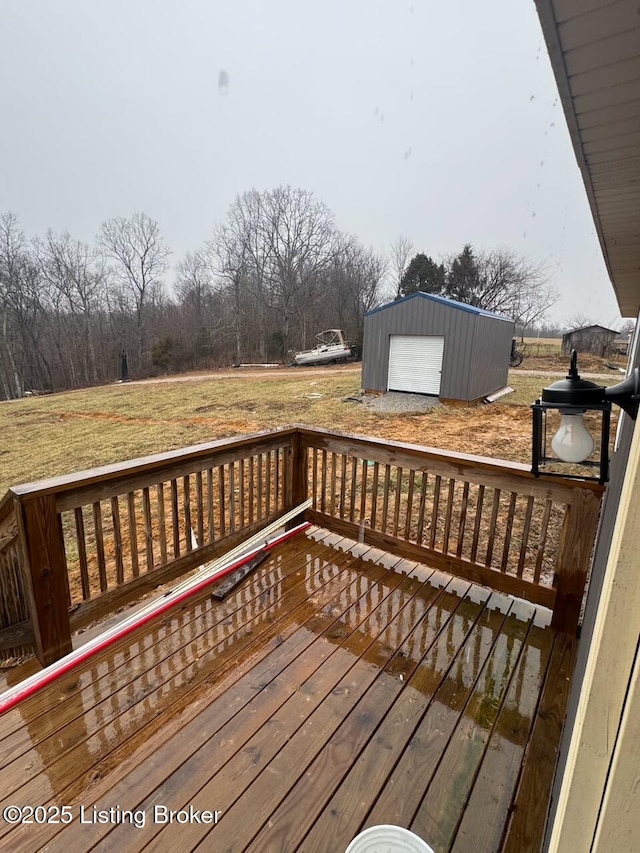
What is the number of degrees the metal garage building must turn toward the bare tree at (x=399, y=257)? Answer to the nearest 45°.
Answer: approximately 135° to its right

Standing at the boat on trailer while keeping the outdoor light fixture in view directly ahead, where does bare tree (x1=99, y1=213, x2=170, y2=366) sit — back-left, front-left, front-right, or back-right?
back-right

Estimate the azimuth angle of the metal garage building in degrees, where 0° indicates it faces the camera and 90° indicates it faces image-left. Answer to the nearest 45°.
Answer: approximately 45°

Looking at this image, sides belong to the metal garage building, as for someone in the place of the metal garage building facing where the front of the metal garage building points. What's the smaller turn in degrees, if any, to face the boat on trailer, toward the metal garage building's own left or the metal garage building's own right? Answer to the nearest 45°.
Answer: approximately 90° to the metal garage building's own right

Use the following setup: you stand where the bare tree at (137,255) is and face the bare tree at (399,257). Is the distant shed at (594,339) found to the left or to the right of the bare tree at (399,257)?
right

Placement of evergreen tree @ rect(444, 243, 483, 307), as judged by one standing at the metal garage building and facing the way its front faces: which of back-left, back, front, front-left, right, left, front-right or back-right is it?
back-right

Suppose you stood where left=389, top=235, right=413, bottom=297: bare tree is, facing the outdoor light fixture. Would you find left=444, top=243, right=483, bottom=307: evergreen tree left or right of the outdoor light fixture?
left

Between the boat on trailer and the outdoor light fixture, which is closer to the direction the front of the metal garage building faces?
the outdoor light fixture

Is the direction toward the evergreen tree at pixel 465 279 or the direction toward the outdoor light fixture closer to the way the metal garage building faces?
the outdoor light fixture

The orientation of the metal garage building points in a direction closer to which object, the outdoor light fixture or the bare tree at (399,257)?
the outdoor light fixture

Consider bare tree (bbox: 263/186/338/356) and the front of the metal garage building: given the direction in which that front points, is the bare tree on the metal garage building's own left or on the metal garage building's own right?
on the metal garage building's own right
